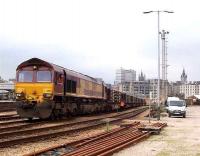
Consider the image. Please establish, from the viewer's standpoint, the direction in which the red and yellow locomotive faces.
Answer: facing the viewer and to the left of the viewer

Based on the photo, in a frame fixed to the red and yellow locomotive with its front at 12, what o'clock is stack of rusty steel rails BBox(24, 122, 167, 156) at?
The stack of rusty steel rails is roughly at 10 o'clock from the red and yellow locomotive.
